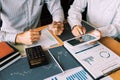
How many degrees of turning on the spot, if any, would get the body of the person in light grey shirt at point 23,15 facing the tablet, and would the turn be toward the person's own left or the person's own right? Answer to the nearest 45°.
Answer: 0° — they already face it

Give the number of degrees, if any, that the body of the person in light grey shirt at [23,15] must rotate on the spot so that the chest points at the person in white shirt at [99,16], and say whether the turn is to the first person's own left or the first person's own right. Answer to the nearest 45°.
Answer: approximately 45° to the first person's own left

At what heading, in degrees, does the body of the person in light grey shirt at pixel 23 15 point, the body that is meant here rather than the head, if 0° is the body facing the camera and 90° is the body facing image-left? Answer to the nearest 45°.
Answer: approximately 315°

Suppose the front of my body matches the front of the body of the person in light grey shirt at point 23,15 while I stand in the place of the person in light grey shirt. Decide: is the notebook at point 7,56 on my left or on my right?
on my right

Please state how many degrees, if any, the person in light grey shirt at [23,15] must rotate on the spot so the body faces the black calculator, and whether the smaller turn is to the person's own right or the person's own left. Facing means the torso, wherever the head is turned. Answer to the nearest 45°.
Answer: approximately 45° to the person's own right
